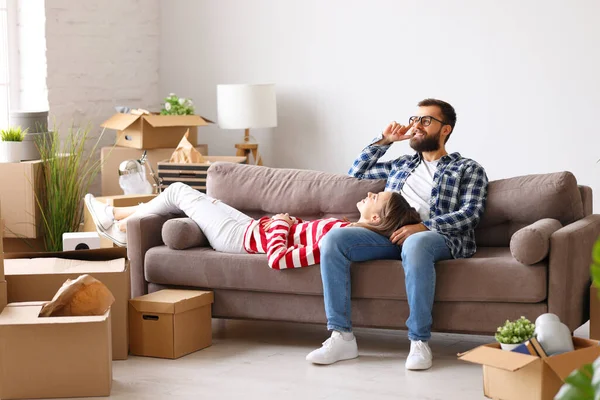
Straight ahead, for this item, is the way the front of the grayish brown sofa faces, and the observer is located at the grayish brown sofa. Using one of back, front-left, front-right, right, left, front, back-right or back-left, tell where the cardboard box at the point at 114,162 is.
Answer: back-right

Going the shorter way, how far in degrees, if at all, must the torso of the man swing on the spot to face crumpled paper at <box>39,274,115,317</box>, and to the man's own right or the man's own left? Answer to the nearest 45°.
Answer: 0° — they already face it

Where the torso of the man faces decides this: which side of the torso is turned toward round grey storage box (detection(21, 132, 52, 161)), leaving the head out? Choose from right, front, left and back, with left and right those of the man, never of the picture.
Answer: right

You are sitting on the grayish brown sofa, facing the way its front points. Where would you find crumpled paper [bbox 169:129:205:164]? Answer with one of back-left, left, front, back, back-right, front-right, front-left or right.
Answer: back-right

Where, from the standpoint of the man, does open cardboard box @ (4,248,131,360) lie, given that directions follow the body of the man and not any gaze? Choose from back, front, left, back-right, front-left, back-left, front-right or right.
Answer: front-right

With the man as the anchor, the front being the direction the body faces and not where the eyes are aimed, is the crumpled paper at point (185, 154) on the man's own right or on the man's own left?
on the man's own right

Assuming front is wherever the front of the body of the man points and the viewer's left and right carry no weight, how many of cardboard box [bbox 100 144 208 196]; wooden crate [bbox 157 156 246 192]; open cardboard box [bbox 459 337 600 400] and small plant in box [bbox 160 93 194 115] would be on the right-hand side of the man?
3

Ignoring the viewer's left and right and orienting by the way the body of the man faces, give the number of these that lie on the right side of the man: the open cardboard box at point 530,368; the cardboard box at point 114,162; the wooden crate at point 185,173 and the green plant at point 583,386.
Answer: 2

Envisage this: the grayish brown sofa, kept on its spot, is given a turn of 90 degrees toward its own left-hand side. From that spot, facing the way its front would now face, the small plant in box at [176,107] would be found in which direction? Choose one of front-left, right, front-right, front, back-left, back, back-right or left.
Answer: back-left

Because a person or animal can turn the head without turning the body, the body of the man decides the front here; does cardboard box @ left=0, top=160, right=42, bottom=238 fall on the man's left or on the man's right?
on the man's right

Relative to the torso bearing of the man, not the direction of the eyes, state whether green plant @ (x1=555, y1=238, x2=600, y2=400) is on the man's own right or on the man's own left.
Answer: on the man's own left

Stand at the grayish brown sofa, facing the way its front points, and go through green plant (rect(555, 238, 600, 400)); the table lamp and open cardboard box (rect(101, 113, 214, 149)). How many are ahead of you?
1

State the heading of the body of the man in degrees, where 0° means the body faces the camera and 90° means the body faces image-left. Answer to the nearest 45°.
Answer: approximately 45°
